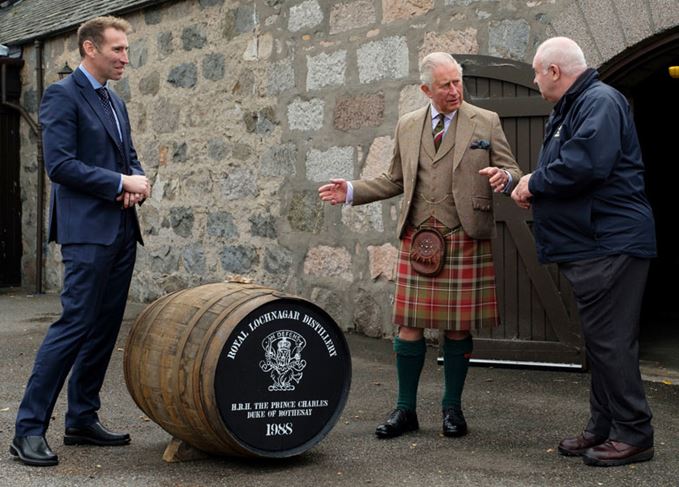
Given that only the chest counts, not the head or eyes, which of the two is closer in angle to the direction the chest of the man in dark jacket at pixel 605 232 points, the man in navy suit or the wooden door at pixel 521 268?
the man in navy suit

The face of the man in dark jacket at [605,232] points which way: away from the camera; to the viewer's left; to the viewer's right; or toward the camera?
to the viewer's left

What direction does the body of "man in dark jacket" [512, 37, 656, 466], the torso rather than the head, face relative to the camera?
to the viewer's left

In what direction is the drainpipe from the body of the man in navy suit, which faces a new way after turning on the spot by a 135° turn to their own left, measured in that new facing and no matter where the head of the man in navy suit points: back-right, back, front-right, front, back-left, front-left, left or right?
front

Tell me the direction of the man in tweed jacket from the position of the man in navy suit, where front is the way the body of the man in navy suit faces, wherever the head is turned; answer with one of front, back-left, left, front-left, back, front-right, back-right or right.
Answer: front-left

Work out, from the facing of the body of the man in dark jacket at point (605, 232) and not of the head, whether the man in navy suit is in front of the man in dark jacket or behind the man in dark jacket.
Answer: in front

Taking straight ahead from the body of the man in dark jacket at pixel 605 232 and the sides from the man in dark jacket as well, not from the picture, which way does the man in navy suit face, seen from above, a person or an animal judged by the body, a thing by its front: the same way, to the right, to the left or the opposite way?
the opposite way

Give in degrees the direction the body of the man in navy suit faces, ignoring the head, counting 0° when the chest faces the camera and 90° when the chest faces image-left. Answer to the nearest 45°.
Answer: approximately 315°

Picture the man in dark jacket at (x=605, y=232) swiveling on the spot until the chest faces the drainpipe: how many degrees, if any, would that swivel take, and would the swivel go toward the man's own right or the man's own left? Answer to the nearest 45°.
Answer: approximately 45° to the man's own right

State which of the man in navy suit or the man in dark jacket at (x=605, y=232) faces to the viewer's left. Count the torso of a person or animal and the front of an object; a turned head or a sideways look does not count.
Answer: the man in dark jacket

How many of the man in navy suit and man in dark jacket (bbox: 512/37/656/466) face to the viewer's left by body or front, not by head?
1

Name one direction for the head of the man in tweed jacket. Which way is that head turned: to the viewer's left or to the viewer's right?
to the viewer's right
